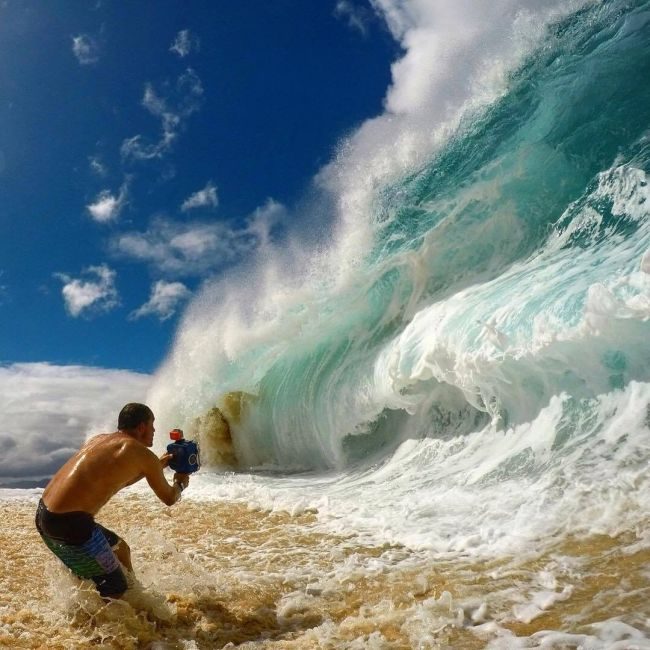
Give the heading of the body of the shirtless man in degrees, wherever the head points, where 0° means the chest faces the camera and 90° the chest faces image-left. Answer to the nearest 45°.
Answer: approximately 225°

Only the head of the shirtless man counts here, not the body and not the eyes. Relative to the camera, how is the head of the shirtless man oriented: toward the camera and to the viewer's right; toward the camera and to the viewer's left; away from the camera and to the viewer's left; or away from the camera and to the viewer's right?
away from the camera and to the viewer's right
